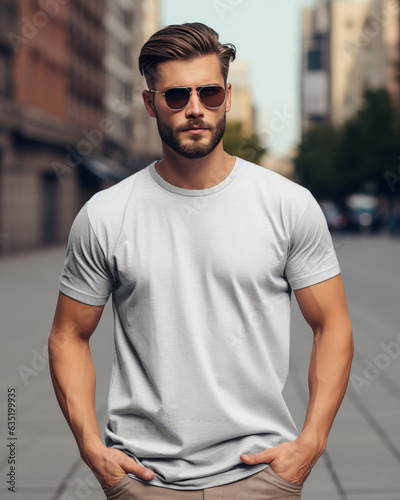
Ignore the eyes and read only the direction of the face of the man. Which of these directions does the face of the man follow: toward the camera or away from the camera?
toward the camera

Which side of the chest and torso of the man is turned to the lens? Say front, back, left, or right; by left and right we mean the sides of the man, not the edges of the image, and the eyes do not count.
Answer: front

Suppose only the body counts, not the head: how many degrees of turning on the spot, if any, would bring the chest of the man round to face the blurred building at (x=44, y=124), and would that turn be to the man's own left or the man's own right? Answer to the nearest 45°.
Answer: approximately 180°
